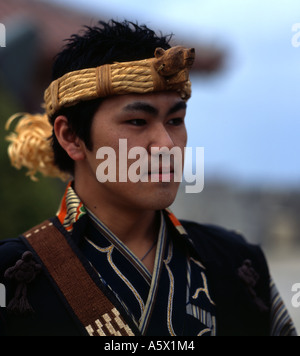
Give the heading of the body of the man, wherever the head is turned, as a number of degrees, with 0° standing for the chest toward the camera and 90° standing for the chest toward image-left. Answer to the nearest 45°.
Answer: approximately 315°
